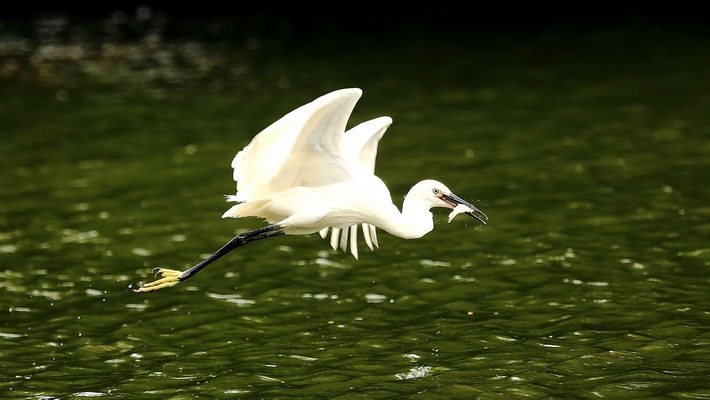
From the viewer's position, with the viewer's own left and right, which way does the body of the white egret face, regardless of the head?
facing to the right of the viewer
